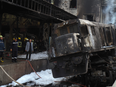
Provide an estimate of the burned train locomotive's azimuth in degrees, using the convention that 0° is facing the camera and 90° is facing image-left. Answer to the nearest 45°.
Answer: approximately 45°
